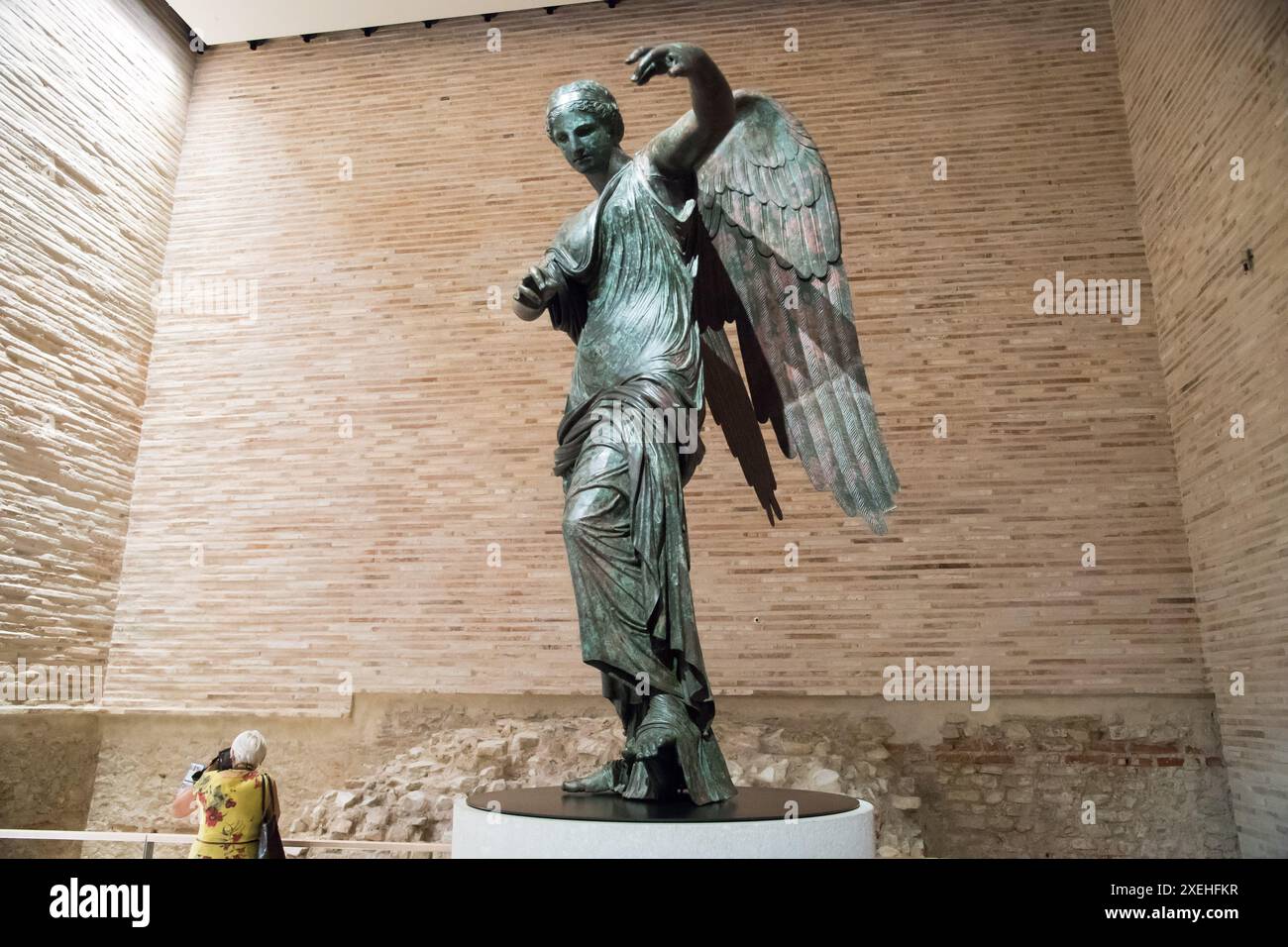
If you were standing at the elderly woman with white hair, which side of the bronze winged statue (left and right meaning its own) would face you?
right

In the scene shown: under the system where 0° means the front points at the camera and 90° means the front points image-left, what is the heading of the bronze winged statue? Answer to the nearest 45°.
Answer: approximately 45°
